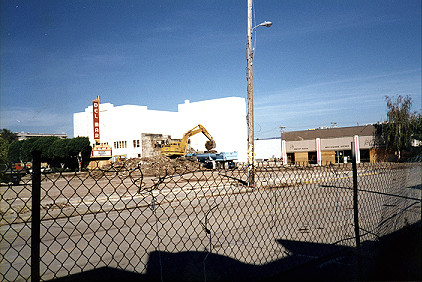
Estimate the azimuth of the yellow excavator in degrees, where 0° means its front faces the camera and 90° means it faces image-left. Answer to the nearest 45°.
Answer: approximately 270°
